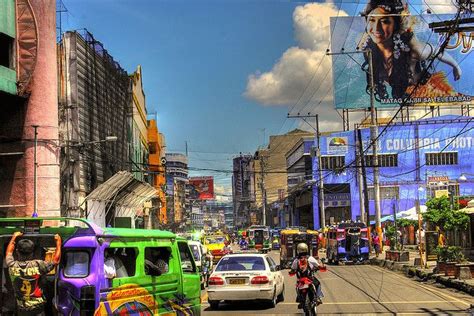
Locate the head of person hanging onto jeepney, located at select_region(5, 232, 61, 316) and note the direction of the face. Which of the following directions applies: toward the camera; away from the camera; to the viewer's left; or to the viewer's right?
away from the camera

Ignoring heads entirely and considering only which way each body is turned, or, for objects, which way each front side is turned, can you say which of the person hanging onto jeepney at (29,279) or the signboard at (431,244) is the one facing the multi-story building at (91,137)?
the person hanging onto jeepney

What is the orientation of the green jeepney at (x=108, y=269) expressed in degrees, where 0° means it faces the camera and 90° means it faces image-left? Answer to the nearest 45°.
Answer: approximately 225°

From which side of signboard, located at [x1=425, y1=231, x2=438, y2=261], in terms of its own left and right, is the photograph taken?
front

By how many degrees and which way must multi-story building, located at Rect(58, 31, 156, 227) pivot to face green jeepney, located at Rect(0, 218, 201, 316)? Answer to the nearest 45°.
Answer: approximately 45° to its right

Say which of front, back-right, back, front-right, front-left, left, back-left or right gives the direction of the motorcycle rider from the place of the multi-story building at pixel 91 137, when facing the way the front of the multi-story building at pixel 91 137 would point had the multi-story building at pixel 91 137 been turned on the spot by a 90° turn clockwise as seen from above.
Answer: front-left

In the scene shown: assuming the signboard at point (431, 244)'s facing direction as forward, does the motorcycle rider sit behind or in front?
in front

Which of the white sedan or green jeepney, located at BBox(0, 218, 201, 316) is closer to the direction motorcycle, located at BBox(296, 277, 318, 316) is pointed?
the white sedan

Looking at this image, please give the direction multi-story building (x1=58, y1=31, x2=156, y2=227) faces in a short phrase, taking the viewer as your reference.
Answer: facing the viewer and to the right of the viewer

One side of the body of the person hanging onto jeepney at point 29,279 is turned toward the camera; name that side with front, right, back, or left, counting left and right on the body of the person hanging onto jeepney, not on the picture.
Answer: back

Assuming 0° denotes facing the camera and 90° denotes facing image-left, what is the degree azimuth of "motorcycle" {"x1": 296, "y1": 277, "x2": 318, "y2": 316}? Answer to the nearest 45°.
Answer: approximately 180°

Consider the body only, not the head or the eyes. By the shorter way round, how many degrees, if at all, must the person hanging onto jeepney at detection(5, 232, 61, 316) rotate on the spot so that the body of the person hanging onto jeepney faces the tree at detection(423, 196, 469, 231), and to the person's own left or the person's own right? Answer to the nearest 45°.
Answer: approximately 45° to the person's own right

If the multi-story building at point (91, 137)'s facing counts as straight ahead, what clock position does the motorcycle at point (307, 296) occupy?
The motorcycle is roughly at 1 o'clock from the multi-story building.
